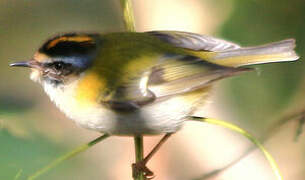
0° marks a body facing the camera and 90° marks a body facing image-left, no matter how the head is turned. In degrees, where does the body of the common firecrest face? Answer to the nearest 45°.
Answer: approximately 90°
